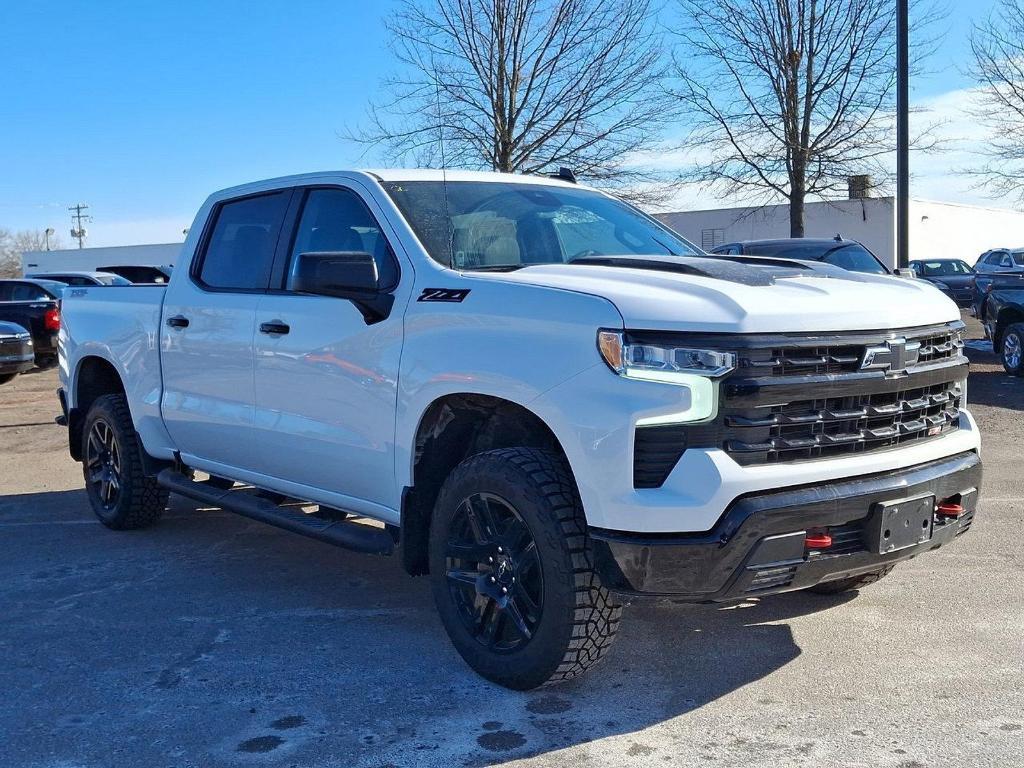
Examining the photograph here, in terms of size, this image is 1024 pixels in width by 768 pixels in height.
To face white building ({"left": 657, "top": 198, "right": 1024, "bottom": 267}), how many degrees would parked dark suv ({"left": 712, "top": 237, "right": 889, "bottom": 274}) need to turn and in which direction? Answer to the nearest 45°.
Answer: approximately 135° to its left

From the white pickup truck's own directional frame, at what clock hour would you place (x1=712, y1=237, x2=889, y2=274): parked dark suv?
The parked dark suv is roughly at 8 o'clock from the white pickup truck.

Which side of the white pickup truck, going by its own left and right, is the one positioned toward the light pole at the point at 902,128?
left

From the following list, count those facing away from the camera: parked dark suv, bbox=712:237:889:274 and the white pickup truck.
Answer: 0

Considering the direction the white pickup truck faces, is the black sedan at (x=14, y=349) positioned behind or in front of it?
behind

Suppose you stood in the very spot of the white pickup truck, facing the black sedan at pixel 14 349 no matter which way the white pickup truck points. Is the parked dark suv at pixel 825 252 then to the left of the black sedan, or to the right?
right

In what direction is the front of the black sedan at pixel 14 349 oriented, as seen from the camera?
facing the viewer and to the right of the viewer

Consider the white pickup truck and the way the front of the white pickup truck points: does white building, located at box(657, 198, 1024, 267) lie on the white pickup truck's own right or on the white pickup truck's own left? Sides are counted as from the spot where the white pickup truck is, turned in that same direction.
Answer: on the white pickup truck's own left

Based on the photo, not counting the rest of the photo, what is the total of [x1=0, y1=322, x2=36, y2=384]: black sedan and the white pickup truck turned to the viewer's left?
0

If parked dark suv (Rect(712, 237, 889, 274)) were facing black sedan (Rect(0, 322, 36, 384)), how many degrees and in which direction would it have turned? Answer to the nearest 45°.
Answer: approximately 135° to its right
